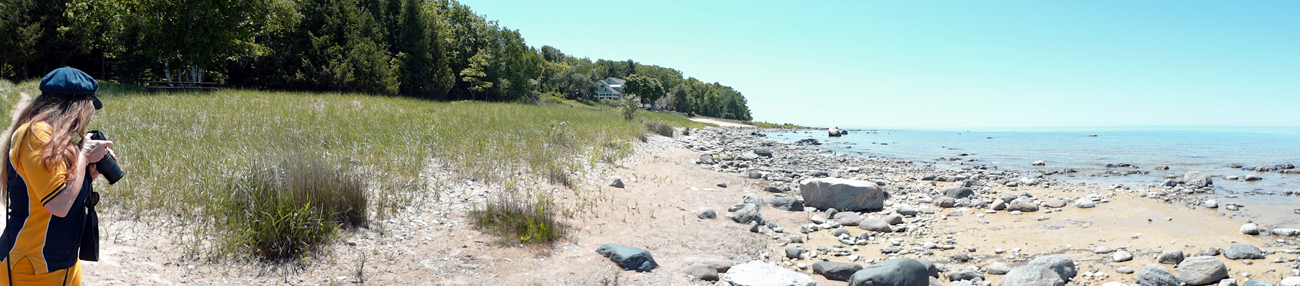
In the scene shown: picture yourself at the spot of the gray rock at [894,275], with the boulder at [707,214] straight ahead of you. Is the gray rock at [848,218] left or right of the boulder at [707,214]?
right

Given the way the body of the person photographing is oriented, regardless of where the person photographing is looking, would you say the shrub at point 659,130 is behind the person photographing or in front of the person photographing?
in front

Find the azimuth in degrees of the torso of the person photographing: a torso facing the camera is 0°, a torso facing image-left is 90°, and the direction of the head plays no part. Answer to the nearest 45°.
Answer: approximately 270°

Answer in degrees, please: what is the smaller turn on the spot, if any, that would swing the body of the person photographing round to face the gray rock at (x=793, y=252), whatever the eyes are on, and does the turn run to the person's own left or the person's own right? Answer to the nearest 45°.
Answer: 0° — they already face it

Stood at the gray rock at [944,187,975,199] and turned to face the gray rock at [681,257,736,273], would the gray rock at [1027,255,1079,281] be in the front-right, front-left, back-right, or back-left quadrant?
front-left

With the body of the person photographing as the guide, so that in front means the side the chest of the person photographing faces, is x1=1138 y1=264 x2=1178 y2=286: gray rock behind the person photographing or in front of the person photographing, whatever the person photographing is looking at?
in front

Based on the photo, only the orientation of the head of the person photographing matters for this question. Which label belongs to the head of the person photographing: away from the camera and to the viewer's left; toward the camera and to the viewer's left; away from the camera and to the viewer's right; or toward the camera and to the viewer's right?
away from the camera and to the viewer's right

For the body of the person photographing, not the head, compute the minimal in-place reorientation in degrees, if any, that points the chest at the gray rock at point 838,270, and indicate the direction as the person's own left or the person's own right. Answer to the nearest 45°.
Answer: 0° — they already face it

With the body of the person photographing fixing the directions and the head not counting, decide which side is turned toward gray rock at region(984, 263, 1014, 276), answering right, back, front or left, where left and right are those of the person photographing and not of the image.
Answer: front

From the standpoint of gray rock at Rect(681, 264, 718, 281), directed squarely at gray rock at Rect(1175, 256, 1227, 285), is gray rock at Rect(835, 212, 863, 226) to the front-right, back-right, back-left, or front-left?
front-left

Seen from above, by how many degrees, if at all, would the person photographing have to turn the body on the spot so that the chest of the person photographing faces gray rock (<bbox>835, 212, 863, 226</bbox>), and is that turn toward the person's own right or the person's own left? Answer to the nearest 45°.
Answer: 0° — they already face it

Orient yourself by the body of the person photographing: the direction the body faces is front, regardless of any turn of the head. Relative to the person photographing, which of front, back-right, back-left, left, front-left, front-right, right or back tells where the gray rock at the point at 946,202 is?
front

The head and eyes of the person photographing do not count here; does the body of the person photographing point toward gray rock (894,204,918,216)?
yes

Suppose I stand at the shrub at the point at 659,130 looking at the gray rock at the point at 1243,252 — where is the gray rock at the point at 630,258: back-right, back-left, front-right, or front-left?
front-right

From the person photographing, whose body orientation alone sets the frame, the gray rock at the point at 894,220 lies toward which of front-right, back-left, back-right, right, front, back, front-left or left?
front

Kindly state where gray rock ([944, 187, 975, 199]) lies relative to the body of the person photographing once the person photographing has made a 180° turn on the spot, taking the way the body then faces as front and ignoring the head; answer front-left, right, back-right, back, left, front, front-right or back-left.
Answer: back
